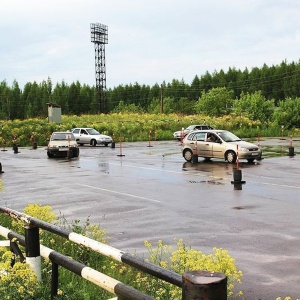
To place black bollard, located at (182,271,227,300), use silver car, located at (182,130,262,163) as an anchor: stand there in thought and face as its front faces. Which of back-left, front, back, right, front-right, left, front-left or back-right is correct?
front-right

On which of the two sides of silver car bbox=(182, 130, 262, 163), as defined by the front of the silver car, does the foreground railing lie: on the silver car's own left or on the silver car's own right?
on the silver car's own right

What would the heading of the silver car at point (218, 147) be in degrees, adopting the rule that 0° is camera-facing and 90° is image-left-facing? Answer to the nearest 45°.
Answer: approximately 315°

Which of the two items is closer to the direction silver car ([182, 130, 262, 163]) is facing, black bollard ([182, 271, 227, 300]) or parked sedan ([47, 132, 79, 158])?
the black bollard

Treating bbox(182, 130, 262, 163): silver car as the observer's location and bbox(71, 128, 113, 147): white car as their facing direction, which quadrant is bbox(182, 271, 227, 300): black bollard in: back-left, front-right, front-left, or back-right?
back-left

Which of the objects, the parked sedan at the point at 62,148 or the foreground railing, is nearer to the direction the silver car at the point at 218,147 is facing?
the foreground railing
